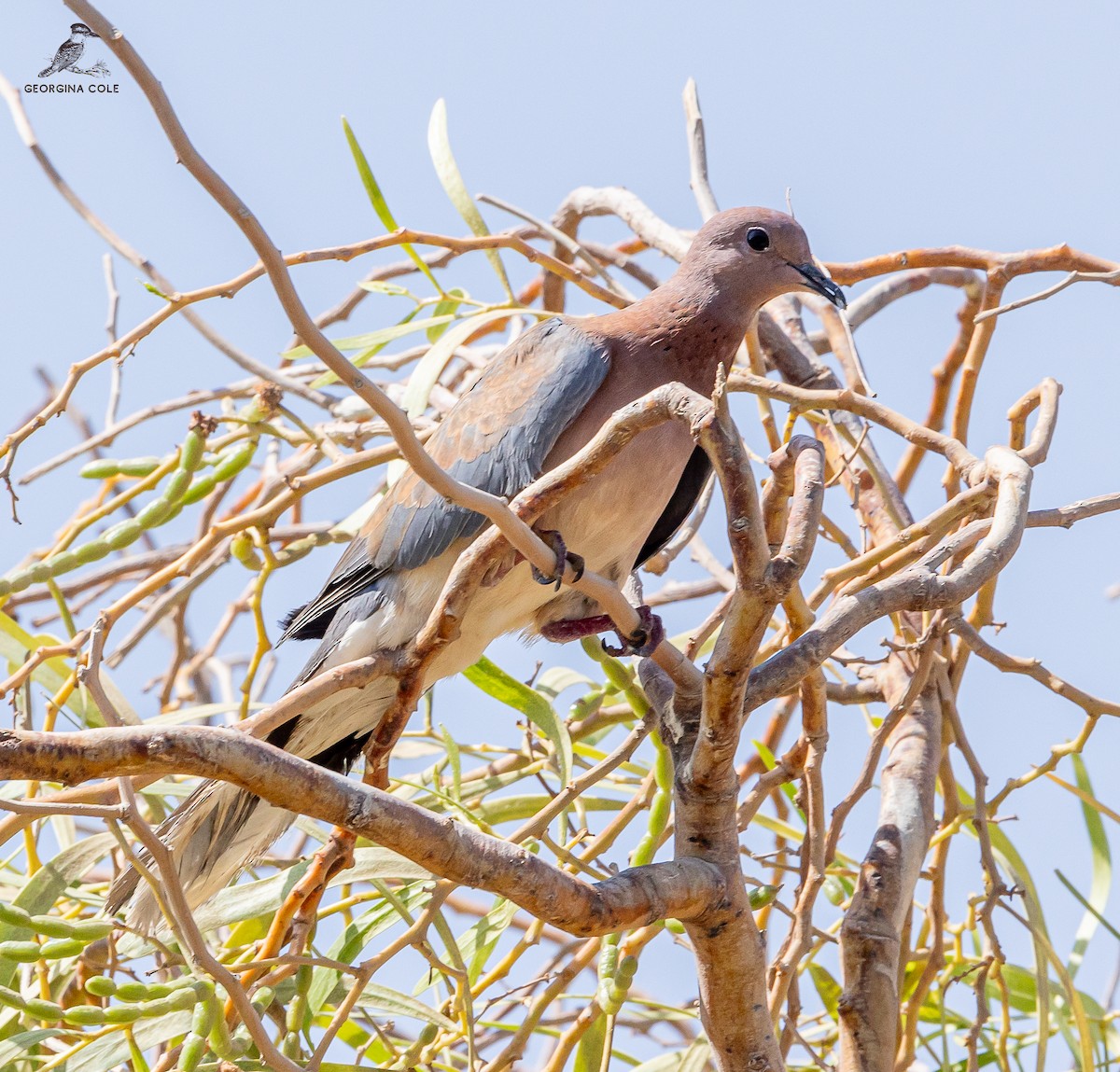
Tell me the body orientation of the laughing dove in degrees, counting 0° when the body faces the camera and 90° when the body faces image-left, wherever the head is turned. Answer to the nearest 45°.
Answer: approximately 270°
